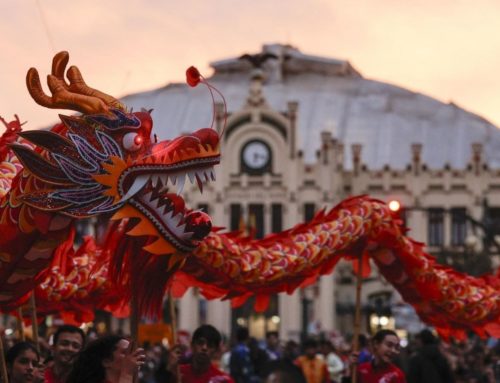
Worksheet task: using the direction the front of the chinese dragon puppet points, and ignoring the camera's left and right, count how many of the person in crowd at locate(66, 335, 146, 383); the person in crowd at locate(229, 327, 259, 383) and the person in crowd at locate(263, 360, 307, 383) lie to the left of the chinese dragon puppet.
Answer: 1

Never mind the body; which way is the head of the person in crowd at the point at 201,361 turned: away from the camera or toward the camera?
toward the camera

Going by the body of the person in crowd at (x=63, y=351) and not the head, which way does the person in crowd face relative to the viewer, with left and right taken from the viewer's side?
facing the viewer

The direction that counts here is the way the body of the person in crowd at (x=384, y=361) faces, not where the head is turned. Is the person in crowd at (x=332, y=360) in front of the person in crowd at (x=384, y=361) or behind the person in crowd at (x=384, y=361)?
behind

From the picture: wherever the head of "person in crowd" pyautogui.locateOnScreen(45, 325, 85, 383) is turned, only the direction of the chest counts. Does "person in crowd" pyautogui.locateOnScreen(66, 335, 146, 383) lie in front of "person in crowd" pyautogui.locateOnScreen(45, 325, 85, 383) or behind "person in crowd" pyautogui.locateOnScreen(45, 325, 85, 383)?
in front

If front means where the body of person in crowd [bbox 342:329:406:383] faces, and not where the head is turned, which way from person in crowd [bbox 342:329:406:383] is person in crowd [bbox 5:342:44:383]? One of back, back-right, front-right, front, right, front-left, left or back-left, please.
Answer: right

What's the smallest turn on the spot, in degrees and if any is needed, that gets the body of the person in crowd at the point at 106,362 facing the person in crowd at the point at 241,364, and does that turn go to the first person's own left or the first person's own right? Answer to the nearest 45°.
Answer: approximately 90° to the first person's own left

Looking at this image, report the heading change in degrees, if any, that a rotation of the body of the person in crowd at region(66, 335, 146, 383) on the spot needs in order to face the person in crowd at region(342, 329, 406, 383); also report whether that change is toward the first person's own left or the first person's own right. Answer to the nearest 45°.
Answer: approximately 45° to the first person's own left
